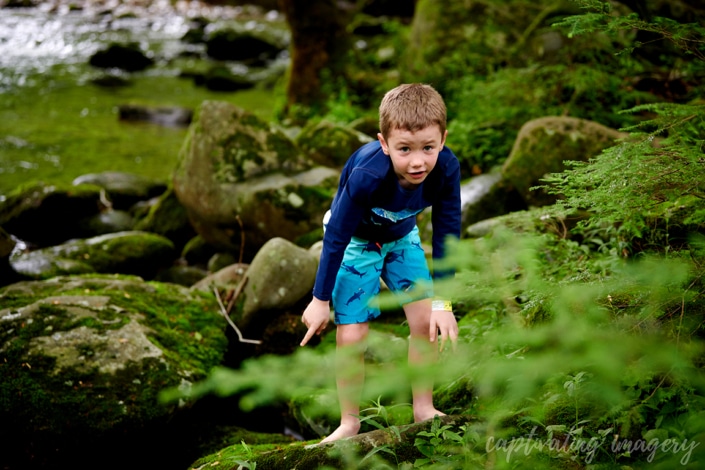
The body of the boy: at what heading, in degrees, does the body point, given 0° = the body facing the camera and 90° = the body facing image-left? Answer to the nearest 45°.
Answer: approximately 0°

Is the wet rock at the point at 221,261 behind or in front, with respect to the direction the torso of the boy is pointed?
behind

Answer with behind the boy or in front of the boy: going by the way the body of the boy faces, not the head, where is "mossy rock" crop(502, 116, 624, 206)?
behind

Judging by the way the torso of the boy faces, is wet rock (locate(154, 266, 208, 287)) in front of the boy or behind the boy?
behind

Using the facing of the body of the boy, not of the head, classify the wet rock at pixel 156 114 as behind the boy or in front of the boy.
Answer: behind

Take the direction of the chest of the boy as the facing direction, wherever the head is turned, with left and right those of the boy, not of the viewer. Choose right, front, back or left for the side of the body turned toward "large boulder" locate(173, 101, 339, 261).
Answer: back

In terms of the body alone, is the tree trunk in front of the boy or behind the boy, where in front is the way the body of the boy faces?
behind
